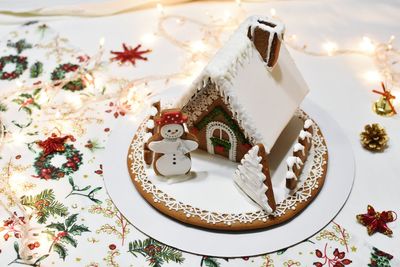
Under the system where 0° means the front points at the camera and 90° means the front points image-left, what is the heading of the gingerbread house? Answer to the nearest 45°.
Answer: approximately 45°

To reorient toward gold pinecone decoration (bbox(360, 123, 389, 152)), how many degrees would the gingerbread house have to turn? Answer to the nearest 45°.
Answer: approximately 180°

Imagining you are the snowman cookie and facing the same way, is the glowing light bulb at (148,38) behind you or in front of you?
behind

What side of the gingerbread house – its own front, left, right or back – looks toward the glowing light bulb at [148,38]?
right

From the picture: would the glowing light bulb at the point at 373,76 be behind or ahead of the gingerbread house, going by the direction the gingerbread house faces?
behind

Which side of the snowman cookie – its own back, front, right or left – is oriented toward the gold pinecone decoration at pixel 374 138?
left

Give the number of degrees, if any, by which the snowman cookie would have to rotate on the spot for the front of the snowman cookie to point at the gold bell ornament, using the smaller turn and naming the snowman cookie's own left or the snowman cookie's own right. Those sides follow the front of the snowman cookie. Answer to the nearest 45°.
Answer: approximately 135° to the snowman cookie's own left

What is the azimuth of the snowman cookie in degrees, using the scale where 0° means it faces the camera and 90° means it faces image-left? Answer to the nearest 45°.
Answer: approximately 0°

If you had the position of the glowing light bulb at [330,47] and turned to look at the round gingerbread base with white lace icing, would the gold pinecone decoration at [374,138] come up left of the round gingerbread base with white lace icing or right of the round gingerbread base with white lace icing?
left

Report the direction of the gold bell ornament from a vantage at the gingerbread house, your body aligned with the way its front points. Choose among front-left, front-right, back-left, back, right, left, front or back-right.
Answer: back
